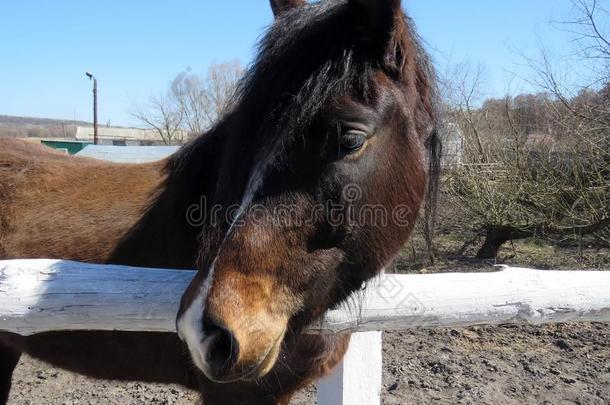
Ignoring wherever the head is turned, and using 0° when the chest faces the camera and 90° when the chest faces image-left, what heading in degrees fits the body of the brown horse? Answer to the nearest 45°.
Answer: approximately 315°

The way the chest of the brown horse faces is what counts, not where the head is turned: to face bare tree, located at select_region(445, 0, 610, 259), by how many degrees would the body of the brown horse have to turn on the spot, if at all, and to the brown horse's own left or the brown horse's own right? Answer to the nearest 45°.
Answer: approximately 90° to the brown horse's own left
